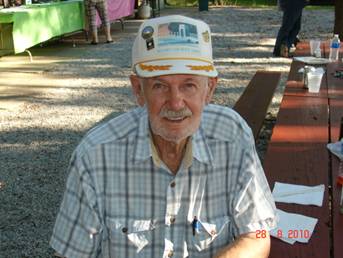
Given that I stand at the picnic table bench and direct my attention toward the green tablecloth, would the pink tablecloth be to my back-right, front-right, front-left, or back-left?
front-right

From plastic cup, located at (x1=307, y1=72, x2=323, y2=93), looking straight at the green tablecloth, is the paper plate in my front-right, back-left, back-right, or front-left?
front-right

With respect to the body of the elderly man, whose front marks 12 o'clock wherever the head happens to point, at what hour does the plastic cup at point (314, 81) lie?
The plastic cup is roughly at 7 o'clock from the elderly man.

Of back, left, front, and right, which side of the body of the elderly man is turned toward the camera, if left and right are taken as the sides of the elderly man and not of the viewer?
front

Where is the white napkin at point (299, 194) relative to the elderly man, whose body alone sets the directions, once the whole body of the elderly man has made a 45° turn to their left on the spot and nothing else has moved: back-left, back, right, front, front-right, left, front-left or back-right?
left

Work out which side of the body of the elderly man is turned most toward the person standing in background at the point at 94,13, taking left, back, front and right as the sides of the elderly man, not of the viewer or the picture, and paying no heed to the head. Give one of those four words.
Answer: back

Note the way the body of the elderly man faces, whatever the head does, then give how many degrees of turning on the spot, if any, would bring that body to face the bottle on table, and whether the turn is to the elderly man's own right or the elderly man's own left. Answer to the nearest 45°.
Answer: approximately 135° to the elderly man's own left
